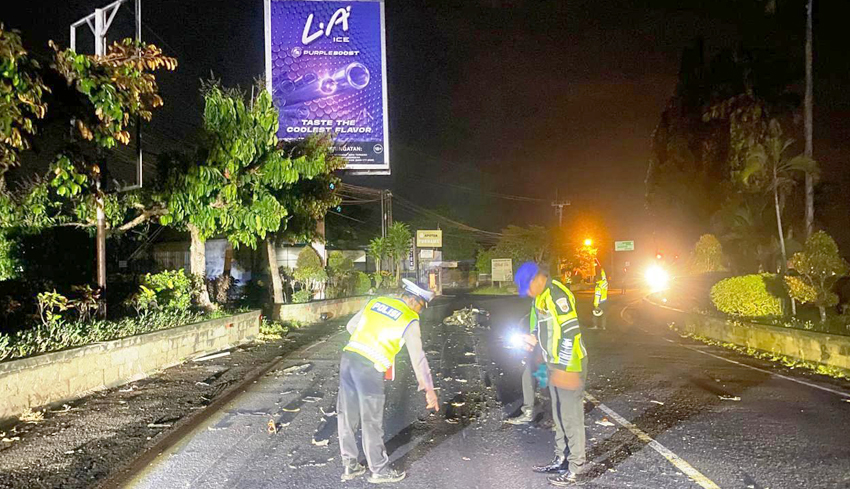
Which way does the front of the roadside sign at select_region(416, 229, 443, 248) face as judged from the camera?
facing the viewer

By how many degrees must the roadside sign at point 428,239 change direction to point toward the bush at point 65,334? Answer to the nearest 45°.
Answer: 0° — it already faces it

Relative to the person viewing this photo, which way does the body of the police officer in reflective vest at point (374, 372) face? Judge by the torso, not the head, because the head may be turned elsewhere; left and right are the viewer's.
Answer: facing away from the viewer and to the right of the viewer

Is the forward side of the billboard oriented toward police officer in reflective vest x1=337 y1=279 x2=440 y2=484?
yes

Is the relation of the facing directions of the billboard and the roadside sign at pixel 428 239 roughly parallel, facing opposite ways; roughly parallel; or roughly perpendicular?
roughly parallel

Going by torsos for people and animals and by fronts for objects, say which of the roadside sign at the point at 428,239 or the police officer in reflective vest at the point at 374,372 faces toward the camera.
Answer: the roadside sign

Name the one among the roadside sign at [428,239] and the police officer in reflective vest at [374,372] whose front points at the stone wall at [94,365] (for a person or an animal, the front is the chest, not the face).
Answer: the roadside sign

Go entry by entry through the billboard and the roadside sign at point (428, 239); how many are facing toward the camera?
2

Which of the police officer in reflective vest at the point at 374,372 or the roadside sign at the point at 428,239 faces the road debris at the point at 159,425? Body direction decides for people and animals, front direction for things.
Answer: the roadside sign

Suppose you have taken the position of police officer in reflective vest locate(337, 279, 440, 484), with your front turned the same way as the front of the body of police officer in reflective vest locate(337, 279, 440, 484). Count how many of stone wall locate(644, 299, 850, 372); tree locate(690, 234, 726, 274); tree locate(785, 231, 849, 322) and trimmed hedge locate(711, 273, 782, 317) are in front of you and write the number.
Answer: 4

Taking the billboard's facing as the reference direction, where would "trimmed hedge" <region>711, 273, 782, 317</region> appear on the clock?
The trimmed hedge is roughly at 10 o'clock from the billboard.

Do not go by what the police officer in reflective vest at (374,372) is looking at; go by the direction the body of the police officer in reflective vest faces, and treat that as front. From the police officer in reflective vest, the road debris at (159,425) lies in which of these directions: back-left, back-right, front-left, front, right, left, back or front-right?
left

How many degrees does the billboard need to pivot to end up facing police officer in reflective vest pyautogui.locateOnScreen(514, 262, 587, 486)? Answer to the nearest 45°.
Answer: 0° — it already faces them

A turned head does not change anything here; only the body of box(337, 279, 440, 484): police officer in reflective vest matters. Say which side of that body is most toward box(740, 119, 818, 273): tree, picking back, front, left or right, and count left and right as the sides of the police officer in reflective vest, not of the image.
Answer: front

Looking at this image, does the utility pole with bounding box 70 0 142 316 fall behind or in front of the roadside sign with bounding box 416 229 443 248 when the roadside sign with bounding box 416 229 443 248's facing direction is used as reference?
in front

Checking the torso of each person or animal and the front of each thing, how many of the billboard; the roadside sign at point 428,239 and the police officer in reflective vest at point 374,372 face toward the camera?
2

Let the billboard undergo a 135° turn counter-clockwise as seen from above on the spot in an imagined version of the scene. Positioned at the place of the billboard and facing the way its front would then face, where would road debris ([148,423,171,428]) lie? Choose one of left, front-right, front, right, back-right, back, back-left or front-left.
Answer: back-right

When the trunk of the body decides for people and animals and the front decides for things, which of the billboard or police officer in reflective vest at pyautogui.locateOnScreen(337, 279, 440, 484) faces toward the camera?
the billboard

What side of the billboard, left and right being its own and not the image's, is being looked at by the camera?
front
